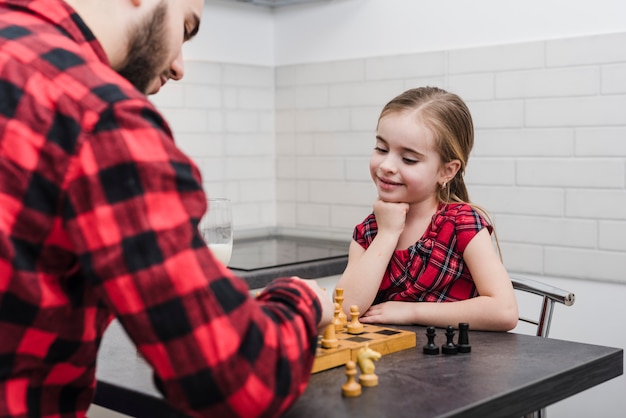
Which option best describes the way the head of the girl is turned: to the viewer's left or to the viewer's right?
to the viewer's left

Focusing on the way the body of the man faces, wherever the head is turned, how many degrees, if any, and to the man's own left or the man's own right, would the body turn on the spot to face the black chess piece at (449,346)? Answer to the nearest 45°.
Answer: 0° — they already face it

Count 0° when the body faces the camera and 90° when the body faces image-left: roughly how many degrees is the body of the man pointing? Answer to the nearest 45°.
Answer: approximately 225°

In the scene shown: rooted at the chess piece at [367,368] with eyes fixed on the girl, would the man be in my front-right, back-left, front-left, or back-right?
back-left
